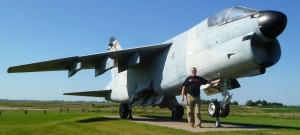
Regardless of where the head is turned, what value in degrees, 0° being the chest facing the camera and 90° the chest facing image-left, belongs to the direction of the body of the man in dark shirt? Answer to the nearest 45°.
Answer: approximately 0°
